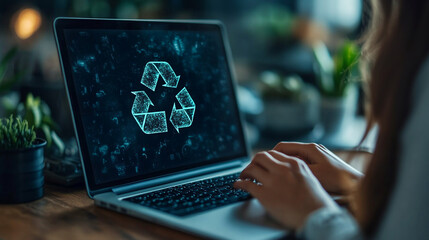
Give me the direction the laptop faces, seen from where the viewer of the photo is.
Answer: facing the viewer and to the right of the viewer

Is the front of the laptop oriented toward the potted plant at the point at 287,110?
no

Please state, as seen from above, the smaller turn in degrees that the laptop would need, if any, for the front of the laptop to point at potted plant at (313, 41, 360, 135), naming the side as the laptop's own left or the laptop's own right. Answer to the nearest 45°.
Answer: approximately 90° to the laptop's own left
